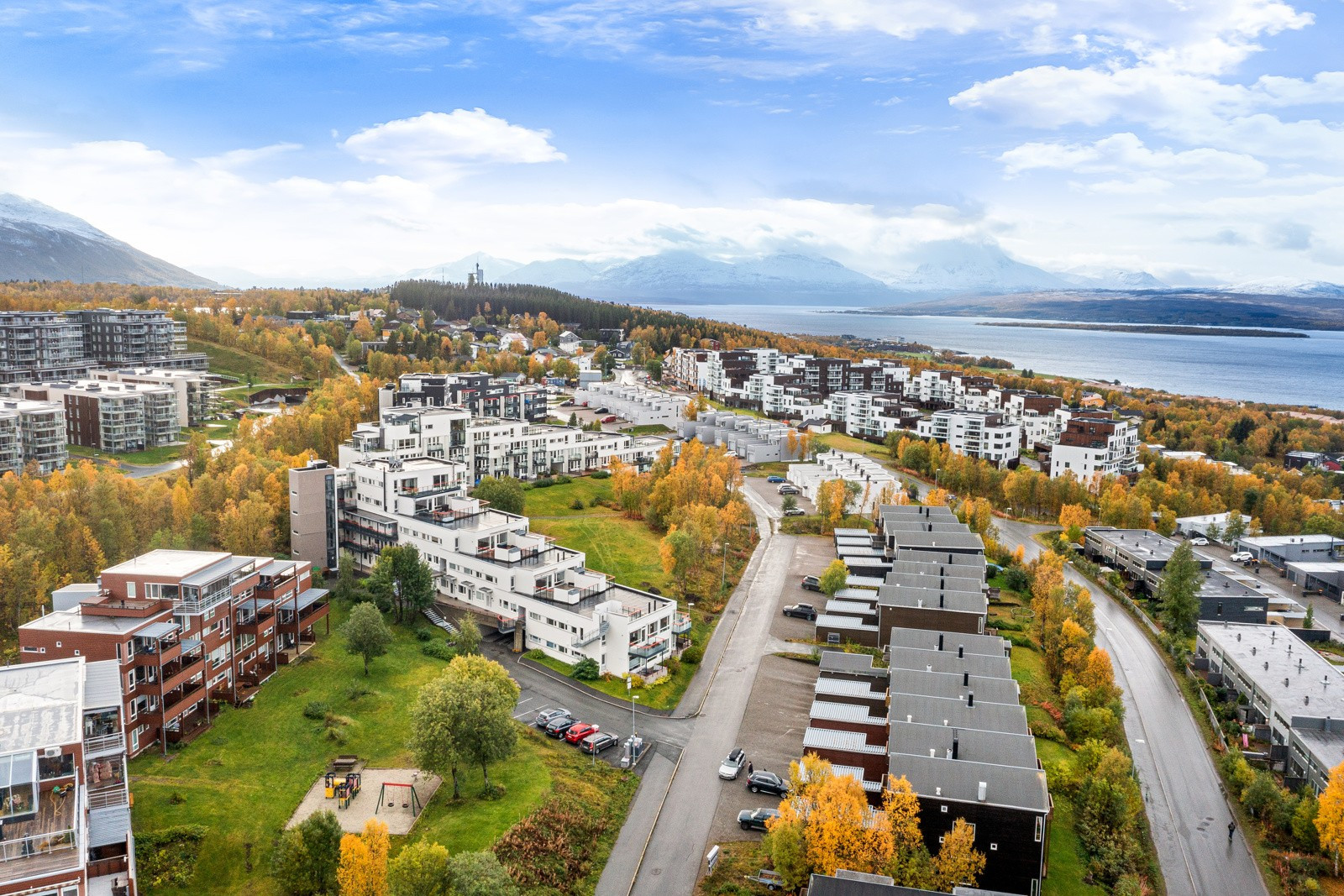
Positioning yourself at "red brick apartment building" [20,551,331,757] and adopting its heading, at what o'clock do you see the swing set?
The swing set is roughly at 12 o'clock from the red brick apartment building.

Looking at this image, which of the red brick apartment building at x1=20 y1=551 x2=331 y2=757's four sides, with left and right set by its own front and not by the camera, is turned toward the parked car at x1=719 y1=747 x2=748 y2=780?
front

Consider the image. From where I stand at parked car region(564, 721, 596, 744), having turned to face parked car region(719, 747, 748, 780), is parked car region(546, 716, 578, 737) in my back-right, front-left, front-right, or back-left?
back-left

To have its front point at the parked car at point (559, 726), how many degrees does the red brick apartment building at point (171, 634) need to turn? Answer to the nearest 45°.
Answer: approximately 45° to its left

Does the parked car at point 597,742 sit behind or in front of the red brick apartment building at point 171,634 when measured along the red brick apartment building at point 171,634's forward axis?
in front

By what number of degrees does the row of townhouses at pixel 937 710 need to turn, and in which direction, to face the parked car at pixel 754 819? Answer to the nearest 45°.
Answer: approximately 45° to its left

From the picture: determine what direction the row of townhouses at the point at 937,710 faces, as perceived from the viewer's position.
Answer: facing to the left of the viewer

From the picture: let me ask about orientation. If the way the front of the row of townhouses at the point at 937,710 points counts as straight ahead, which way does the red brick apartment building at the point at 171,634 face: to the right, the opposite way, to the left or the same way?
the opposite way

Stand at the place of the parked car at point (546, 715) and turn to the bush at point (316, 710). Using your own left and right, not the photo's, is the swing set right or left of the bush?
left

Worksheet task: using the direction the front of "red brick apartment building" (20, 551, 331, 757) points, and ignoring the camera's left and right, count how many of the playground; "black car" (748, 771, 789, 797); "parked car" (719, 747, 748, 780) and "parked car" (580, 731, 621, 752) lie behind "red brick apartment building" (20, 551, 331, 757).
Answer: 0
